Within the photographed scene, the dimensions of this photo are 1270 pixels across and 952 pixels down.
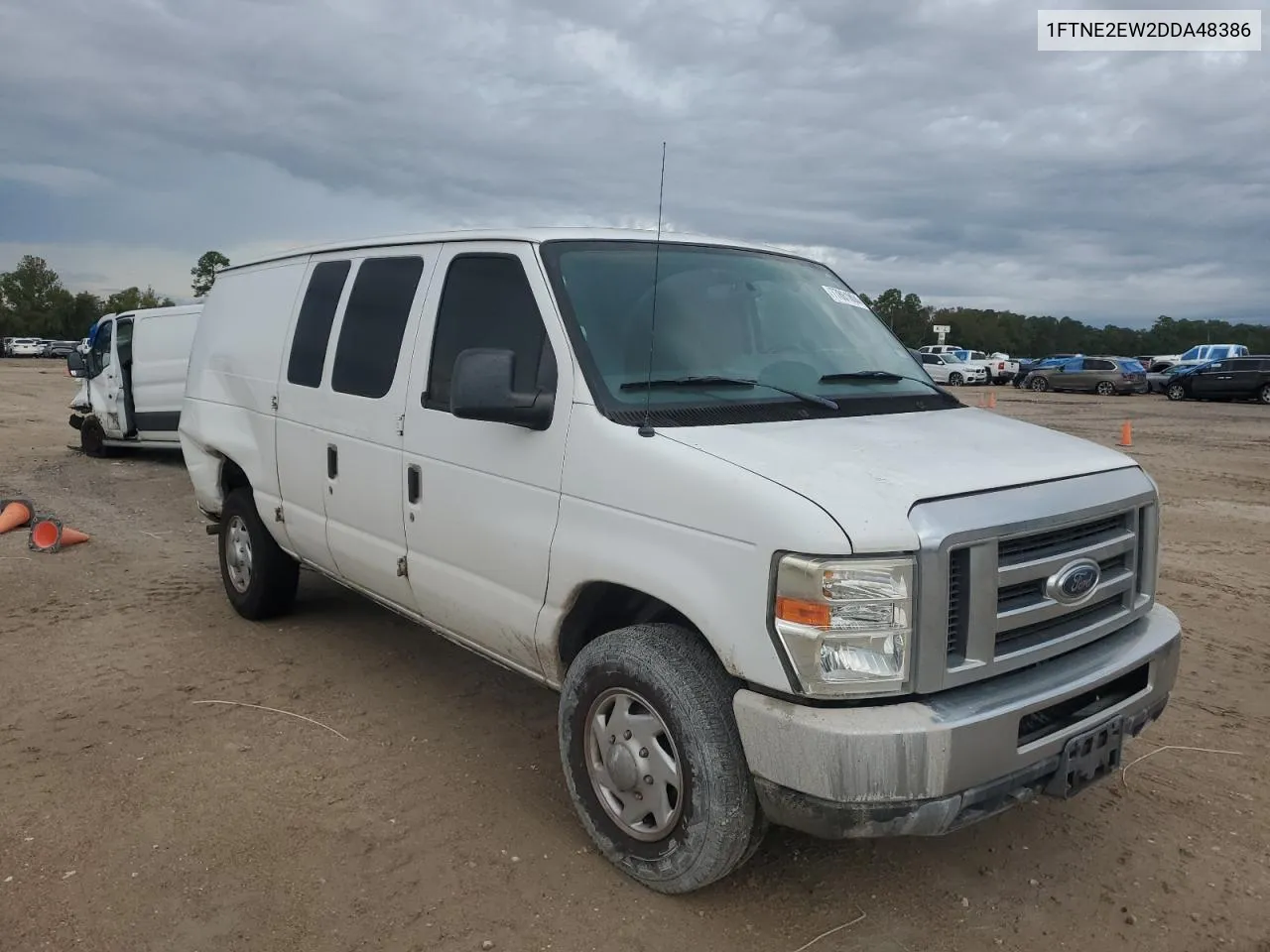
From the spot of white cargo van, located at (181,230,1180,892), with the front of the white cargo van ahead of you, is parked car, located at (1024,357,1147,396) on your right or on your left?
on your left

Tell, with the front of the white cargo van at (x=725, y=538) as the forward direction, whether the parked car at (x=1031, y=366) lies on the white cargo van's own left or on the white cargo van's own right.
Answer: on the white cargo van's own left

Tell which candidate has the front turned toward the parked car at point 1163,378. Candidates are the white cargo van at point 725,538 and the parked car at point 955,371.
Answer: the parked car at point 955,371

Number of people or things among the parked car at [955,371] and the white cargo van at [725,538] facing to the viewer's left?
0

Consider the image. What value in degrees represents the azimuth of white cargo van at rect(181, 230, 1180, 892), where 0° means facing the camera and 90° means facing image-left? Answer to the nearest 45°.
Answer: approximately 315°

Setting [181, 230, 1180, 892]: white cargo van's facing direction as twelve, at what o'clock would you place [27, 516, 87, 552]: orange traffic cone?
The orange traffic cone is roughly at 6 o'clock from the white cargo van.

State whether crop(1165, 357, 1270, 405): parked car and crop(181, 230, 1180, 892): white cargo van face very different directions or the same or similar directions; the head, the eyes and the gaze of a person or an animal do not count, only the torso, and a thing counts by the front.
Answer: very different directions

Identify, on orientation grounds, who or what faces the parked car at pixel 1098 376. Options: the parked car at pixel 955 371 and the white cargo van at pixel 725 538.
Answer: the parked car at pixel 955 371

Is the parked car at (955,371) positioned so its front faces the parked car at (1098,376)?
yes

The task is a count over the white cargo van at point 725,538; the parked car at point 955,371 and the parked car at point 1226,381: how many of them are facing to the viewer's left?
1

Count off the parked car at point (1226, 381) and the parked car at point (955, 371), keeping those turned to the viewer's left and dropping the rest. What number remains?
1

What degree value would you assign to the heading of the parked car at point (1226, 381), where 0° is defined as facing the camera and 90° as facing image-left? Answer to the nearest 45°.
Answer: approximately 90°
